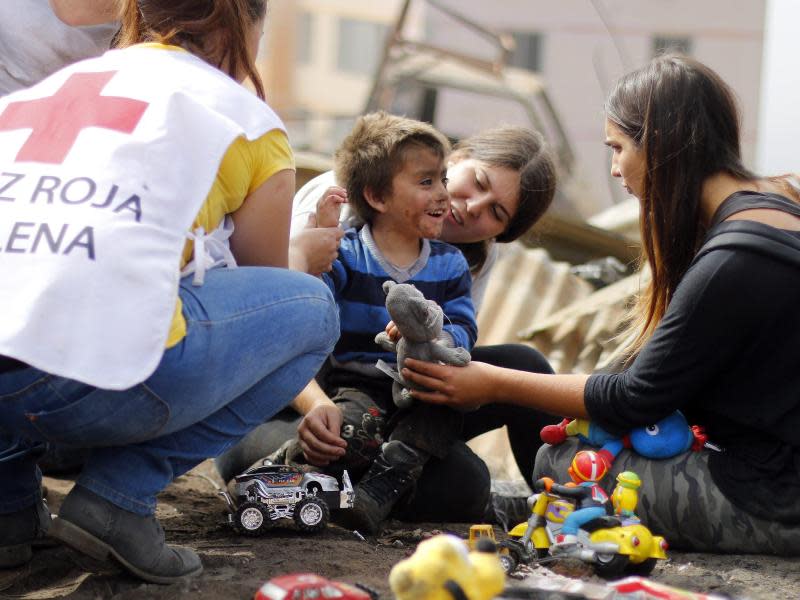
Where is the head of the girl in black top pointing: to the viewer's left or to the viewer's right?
to the viewer's left

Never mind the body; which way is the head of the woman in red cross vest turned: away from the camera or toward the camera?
away from the camera

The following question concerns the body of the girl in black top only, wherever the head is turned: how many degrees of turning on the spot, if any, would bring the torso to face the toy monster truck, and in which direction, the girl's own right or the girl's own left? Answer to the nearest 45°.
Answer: approximately 45° to the girl's own left

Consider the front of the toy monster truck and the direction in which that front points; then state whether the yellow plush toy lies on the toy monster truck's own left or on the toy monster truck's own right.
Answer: on the toy monster truck's own right

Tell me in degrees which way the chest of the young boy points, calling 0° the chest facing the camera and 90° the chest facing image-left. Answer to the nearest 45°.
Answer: approximately 315°

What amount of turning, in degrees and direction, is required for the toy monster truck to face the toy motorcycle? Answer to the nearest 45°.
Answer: approximately 45° to its right

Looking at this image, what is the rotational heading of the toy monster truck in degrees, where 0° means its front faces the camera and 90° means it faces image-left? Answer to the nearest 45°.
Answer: approximately 270°

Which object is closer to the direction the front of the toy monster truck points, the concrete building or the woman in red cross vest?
the concrete building

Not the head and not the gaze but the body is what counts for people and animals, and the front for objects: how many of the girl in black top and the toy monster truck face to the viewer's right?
1

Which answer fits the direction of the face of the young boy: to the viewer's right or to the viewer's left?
to the viewer's right

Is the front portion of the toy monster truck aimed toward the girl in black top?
yes

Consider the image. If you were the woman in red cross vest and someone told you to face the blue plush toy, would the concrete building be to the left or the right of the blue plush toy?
left

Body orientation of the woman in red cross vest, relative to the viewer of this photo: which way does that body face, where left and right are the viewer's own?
facing away from the viewer and to the right of the viewer

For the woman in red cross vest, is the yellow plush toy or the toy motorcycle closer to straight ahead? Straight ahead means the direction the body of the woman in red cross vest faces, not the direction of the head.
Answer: the toy motorcycle
